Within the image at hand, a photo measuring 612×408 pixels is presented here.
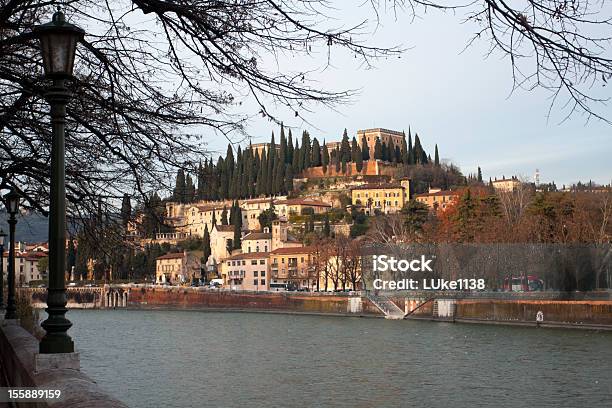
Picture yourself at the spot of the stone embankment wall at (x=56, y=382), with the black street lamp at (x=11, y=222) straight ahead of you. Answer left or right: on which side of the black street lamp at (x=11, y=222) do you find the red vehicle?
right
